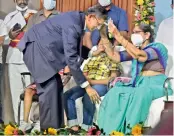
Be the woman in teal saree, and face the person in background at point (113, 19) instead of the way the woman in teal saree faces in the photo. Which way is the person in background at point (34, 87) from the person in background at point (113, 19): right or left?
left

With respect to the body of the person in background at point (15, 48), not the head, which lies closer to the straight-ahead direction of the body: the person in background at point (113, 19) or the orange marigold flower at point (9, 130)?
the orange marigold flower

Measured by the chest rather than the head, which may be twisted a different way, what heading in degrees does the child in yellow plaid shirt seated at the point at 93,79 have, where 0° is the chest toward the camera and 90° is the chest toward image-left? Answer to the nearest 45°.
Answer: approximately 45°

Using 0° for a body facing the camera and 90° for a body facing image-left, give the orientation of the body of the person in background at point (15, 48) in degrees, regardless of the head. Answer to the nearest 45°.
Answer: approximately 0°

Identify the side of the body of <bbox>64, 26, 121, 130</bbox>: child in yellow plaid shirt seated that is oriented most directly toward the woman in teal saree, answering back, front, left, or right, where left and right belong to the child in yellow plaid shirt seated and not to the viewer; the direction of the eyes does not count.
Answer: left

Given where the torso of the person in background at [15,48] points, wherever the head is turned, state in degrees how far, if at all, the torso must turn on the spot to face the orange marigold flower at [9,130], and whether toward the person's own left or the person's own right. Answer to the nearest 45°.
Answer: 0° — they already face it

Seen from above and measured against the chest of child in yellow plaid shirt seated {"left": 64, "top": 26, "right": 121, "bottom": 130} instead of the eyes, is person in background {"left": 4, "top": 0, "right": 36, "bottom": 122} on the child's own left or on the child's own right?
on the child's own right
